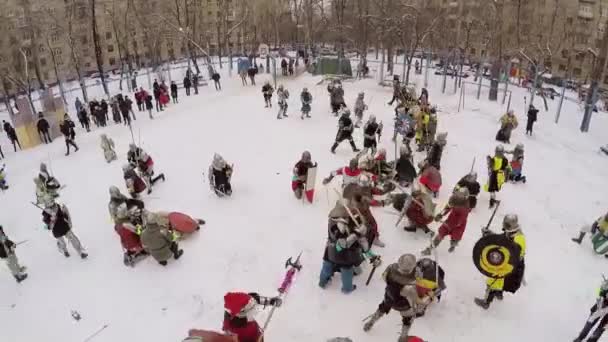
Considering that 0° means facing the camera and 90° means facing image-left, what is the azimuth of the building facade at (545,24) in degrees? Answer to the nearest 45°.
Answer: approximately 45°

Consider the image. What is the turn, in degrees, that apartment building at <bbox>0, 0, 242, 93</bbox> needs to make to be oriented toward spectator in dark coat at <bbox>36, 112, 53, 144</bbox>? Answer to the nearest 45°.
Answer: approximately 45° to its right

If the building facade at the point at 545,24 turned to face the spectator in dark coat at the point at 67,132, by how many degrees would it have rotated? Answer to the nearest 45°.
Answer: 0° — it already faces them
